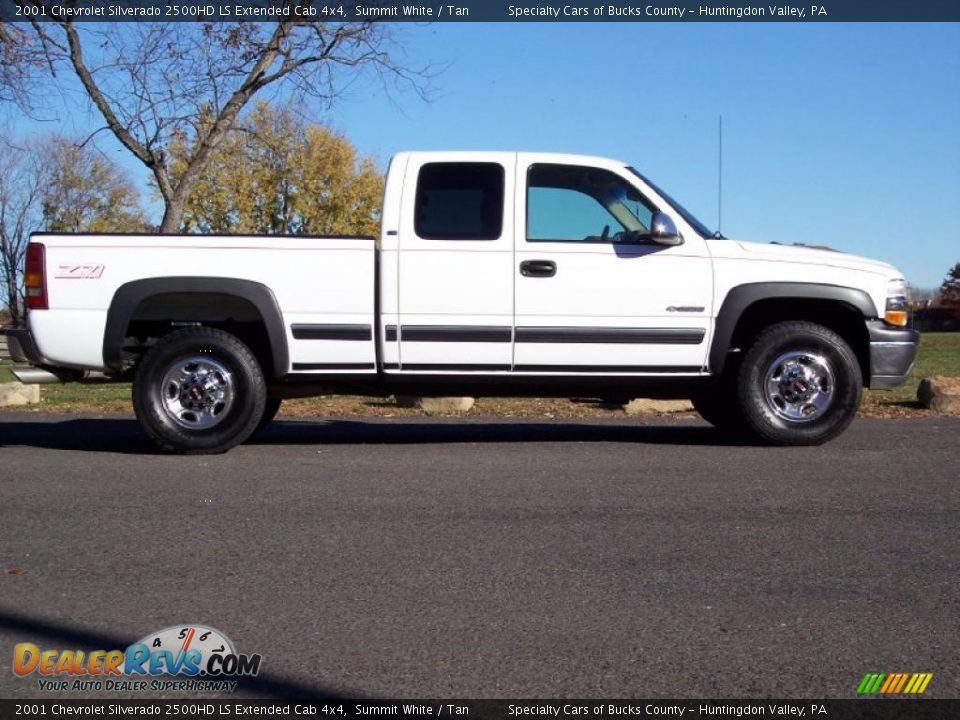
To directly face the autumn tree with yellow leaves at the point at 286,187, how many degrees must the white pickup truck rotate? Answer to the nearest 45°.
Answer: approximately 90° to its left

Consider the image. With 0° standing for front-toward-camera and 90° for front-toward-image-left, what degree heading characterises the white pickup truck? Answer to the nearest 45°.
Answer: approximately 270°
